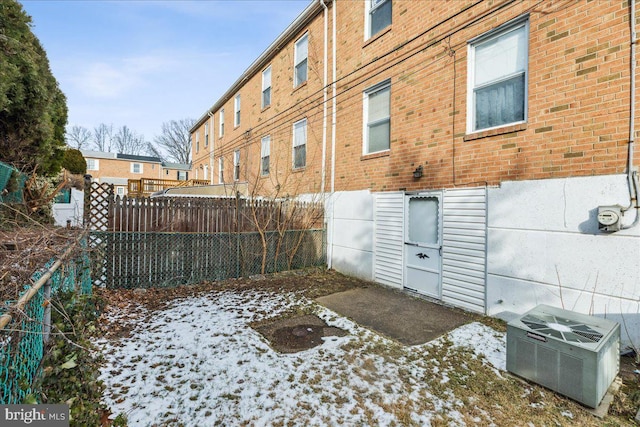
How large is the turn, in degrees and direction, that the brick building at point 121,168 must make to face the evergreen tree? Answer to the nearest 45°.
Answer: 0° — it already faces it

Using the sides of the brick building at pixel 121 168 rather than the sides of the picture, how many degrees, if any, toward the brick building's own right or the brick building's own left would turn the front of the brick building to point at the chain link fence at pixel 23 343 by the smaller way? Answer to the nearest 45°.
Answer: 0° — it already faces it

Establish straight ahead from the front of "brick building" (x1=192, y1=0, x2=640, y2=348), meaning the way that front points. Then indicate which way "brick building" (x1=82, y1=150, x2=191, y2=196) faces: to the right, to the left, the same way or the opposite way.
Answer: to the left

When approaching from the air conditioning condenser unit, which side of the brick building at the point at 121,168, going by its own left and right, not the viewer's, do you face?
front

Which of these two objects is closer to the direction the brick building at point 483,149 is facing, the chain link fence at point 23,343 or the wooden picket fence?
the chain link fence

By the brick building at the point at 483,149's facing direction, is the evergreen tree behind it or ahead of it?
ahead

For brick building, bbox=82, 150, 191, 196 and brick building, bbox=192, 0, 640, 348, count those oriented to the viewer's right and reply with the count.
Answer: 0

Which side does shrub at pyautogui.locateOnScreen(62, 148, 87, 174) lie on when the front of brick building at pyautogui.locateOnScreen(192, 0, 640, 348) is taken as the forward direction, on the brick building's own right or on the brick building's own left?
on the brick building's own right

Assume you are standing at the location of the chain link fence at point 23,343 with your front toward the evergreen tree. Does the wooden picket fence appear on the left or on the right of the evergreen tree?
right

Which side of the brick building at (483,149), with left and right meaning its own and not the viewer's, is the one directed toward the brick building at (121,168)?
right

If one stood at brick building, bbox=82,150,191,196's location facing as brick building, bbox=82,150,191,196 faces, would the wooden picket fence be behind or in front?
in front

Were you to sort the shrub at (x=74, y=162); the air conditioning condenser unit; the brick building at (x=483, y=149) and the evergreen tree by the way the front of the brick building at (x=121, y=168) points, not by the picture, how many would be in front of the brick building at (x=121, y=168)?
4

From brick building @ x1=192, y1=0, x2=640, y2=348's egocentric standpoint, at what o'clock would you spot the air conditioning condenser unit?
The air conditioning condenser unit is roughly at 10 o'clock from the brick building.
